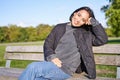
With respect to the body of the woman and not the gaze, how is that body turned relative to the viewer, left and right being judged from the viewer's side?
facing the viewer and to the left of the viewer

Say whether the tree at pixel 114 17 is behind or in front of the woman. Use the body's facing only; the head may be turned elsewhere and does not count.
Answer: behind
